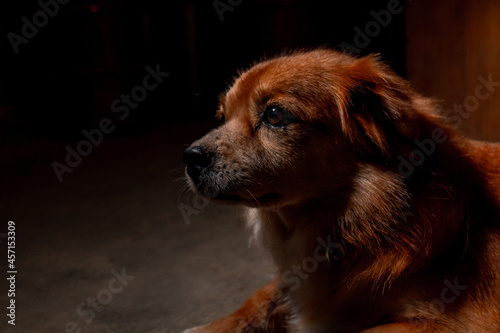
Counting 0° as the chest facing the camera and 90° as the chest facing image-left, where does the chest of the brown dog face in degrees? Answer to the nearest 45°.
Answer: approximately 45°
